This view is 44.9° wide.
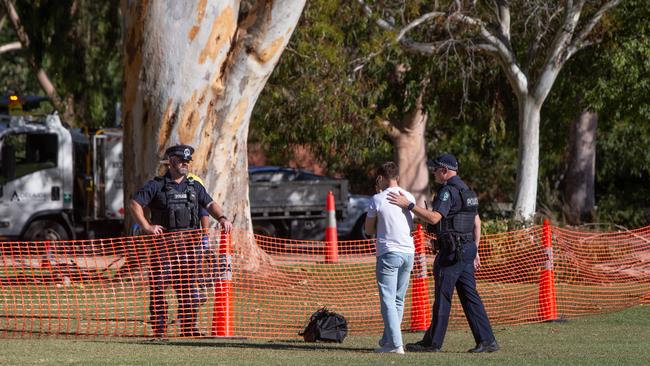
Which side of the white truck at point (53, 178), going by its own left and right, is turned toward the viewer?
left

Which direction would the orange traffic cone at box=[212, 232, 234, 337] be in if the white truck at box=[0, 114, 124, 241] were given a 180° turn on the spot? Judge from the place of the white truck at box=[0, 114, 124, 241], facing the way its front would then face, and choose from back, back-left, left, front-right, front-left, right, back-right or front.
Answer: right

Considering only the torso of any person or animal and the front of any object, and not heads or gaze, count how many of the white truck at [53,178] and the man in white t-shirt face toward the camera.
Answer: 0

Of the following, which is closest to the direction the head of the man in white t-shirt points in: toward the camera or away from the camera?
away from the camera

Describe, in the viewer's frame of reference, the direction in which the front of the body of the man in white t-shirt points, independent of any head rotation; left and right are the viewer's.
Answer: facing away from the viewer and to the left of the viewer

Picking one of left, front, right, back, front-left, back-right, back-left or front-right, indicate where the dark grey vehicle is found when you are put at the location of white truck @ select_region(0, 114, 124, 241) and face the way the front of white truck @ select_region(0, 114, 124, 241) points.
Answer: back

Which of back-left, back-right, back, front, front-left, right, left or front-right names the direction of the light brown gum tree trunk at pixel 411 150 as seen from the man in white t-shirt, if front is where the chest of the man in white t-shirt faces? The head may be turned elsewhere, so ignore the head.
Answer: front-right

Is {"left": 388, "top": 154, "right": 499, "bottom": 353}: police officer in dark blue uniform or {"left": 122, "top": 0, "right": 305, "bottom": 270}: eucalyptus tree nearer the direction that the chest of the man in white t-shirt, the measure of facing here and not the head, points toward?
the eucalyptus tree

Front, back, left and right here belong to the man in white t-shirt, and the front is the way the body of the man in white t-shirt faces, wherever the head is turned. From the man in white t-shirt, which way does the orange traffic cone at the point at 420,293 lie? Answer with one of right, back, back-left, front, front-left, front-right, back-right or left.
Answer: front-right
